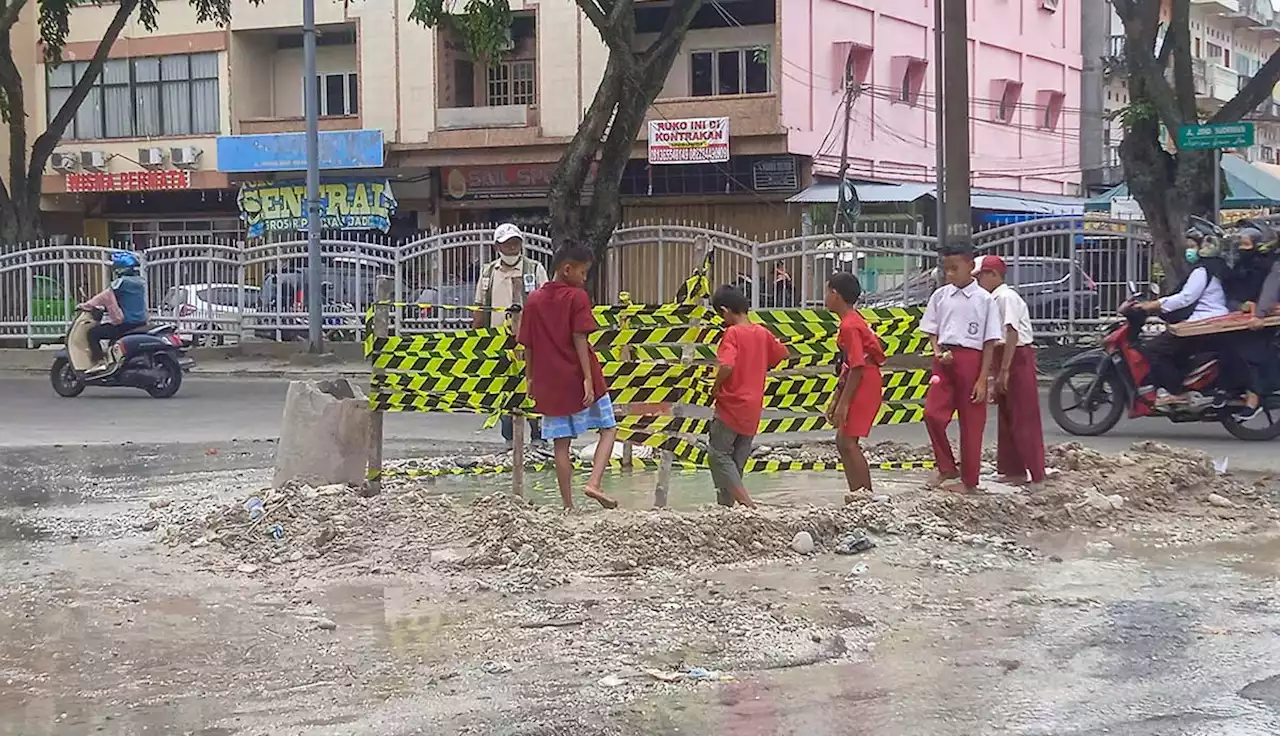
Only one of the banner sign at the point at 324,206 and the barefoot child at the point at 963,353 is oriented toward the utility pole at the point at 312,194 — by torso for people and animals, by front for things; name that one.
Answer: the banner sign

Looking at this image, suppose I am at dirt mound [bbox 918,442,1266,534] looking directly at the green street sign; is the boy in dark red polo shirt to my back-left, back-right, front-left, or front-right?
back-left

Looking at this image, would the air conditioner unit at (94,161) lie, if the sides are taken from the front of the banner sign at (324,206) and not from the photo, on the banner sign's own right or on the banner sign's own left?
on the banner sign's own right

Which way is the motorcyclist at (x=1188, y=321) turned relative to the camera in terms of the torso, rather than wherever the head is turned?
to the viewer's left

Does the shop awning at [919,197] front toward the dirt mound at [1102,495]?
yes

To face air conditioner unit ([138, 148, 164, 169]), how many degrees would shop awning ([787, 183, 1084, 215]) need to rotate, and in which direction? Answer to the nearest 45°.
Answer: approximately 90° to its right

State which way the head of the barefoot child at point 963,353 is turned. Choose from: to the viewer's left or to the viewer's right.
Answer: to the viewer's left

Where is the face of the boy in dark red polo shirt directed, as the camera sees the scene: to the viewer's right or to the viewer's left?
to the viewer's right

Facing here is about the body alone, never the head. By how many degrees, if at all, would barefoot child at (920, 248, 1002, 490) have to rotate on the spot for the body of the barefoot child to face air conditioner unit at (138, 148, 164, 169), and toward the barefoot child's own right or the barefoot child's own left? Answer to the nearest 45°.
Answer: approximately 135° to the barefoot child's own right

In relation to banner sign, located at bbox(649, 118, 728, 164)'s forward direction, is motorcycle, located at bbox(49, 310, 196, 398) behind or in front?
in front

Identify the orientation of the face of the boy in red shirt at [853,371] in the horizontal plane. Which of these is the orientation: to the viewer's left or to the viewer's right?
to the viewer's left

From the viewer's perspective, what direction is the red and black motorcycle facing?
to the viewer's left

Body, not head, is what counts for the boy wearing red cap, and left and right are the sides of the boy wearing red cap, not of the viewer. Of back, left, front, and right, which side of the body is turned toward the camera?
left
